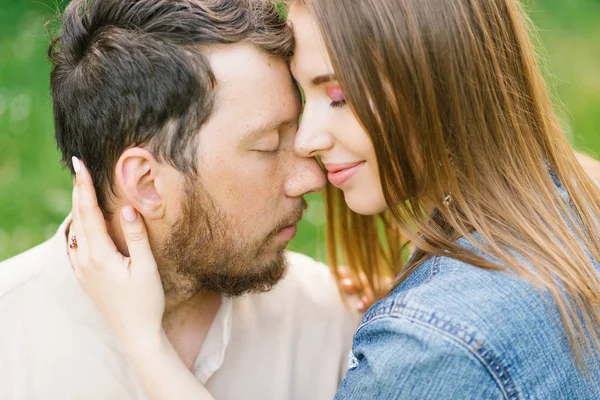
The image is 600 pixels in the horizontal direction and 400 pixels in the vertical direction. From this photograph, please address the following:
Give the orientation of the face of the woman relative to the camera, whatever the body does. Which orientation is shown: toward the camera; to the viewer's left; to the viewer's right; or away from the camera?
to the viewer's left

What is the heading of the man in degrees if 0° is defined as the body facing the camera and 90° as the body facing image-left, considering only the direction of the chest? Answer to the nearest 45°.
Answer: approximately 315°

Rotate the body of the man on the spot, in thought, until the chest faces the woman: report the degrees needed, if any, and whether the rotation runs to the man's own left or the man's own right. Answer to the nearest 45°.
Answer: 0° — they already face them

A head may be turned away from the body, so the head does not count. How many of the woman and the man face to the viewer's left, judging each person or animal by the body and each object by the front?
1

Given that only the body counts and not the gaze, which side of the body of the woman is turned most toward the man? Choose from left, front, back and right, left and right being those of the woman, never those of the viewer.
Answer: front

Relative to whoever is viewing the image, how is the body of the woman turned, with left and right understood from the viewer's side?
facing to the left of the viewer
